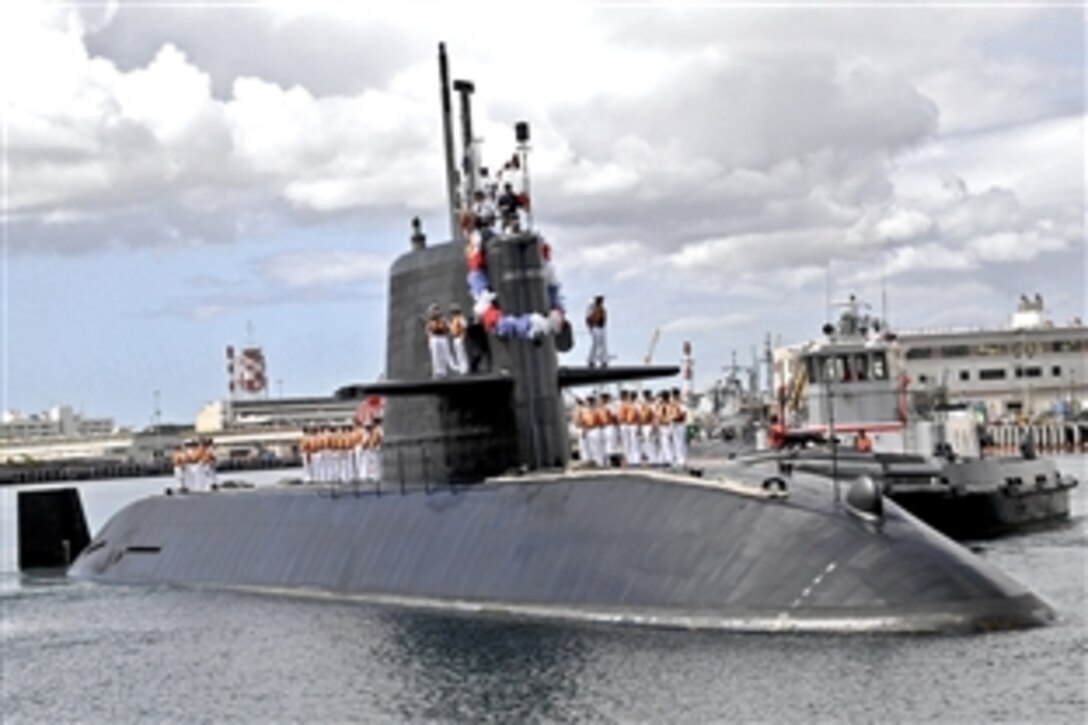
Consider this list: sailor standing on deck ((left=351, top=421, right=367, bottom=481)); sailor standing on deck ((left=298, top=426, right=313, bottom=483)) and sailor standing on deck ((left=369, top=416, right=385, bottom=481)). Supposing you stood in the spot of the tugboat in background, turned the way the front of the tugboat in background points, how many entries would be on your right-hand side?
3

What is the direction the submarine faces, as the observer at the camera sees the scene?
facing the viewer and to the right of the viewer

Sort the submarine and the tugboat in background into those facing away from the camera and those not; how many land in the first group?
0
